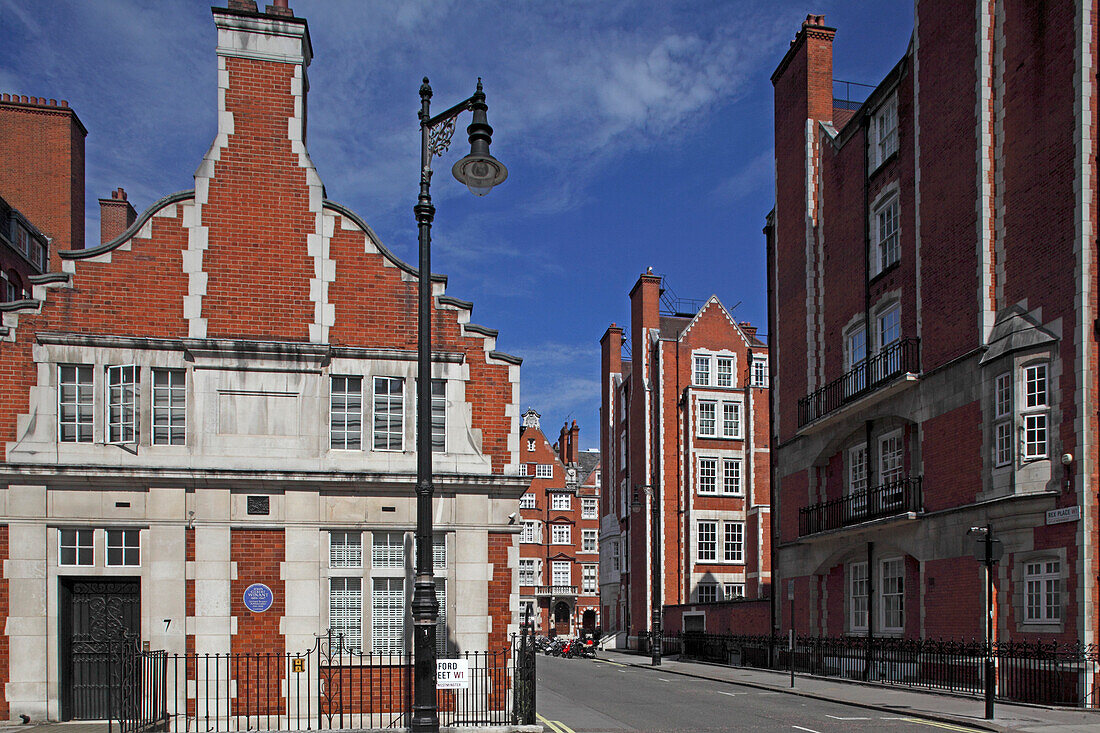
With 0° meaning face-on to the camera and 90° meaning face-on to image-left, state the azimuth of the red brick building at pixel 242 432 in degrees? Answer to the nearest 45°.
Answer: approximately 0°

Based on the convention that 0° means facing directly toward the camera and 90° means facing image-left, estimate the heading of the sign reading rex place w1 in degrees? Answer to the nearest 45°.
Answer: approximately 45°

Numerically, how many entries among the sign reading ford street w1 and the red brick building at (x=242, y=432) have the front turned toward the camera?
2

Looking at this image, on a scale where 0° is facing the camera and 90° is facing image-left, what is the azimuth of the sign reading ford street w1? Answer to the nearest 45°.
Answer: approximately 0°

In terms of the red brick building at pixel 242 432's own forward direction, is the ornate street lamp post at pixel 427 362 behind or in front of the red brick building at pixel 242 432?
in front

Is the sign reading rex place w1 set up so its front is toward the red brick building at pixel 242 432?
yes

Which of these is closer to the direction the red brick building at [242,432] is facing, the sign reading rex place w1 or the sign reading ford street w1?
the sign reading ford street w1

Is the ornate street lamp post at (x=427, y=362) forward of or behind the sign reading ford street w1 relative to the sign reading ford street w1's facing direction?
forward

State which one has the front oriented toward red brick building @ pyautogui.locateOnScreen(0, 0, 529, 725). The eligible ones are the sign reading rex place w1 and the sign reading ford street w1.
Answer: the sign reading rex place w1
